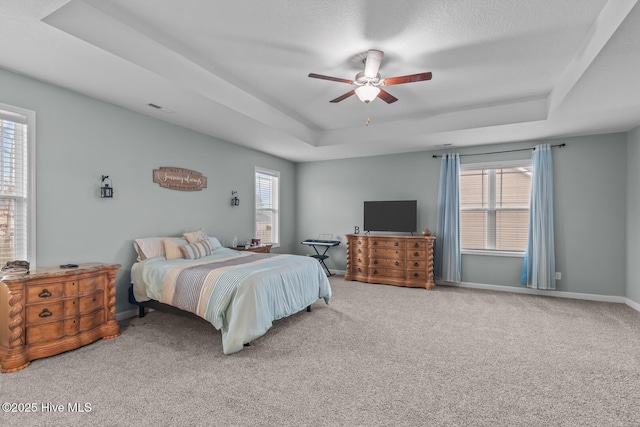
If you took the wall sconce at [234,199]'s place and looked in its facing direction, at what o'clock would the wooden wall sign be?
The wooden wall sign is roughly at 3 o'clock from the wall sconce.

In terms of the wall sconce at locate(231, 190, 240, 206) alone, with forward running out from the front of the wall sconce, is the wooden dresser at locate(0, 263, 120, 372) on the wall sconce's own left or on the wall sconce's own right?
on the wall sconce's own right

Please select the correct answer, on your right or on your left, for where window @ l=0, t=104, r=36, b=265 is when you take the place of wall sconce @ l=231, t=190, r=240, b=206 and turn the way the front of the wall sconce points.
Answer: on your right

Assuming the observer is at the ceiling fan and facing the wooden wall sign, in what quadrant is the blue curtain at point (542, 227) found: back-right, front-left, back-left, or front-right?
back-right

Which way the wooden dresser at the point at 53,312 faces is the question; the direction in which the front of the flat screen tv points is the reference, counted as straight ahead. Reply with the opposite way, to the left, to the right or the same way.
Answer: to the left

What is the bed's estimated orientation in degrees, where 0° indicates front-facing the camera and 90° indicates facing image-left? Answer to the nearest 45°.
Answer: approximately 315°

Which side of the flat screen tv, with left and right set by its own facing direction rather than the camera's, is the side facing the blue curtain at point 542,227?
left

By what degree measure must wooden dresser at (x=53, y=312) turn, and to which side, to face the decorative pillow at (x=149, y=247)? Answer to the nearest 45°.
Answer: approximately 90° to its left
